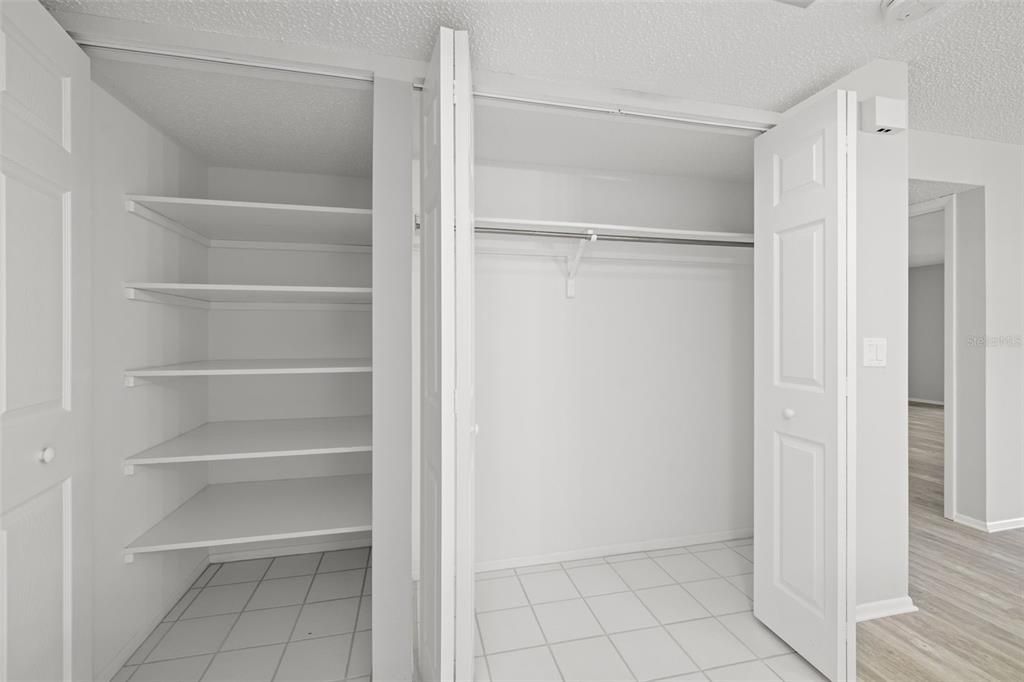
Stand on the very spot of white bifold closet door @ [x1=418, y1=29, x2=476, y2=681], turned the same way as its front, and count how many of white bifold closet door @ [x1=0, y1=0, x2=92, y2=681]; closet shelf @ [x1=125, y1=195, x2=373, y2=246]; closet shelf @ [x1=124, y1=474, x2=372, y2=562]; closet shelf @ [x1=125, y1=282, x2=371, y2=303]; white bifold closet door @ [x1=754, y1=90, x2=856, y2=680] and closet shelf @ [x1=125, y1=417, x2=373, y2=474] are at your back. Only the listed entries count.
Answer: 1

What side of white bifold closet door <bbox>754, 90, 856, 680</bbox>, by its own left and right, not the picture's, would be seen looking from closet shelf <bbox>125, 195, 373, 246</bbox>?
front

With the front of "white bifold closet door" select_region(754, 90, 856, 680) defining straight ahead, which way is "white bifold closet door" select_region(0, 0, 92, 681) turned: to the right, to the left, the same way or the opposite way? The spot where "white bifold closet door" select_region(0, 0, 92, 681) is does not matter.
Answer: the opposite way

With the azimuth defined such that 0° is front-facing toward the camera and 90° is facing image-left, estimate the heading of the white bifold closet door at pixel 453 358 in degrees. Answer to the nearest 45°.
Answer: approximately 90°

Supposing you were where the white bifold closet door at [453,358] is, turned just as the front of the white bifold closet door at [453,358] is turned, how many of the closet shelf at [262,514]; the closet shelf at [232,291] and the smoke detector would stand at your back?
1

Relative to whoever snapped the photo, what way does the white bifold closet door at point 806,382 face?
facing the viewer and to the left of the viewer

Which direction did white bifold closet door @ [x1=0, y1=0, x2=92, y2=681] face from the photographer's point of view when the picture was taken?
facing the viewer and to the right of the viewer

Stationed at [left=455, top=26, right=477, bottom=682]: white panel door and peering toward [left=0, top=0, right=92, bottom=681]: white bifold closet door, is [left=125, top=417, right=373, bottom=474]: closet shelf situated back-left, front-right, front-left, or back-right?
front-right

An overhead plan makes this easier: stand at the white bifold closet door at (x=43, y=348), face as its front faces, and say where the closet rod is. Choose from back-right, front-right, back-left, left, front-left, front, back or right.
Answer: front-left
